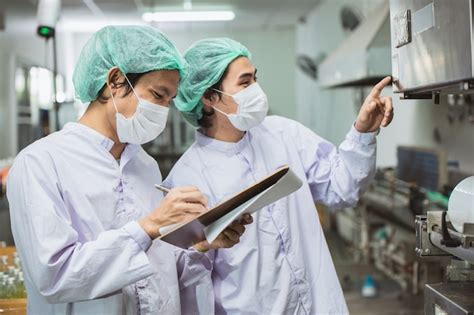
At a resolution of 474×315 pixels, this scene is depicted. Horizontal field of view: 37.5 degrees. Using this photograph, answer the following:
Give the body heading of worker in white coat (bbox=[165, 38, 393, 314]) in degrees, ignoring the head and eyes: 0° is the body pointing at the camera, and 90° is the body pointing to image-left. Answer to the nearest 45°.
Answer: approximately 315°

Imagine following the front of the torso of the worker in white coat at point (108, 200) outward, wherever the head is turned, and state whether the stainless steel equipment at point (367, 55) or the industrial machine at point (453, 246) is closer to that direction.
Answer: the industrial machine

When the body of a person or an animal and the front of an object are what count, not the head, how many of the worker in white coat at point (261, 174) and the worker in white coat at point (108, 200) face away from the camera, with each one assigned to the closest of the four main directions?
0

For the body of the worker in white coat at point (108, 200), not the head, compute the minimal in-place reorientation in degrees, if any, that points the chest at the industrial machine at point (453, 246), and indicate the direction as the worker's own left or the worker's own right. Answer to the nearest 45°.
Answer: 0° — they already face it

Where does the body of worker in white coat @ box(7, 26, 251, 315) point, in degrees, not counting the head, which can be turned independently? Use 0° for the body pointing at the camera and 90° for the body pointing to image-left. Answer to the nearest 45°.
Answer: approximately 315°

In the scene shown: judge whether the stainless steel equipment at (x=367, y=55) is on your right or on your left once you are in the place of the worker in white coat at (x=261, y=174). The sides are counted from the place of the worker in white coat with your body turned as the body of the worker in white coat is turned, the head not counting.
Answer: on your left

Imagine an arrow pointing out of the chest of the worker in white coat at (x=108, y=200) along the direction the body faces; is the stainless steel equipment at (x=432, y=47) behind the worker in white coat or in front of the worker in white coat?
in front

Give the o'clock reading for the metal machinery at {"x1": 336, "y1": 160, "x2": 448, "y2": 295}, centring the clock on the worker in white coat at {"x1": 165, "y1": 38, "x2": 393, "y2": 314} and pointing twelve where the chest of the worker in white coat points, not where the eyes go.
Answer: The metal machinery is roughly at 8 o'clock from the worker in white coat.
